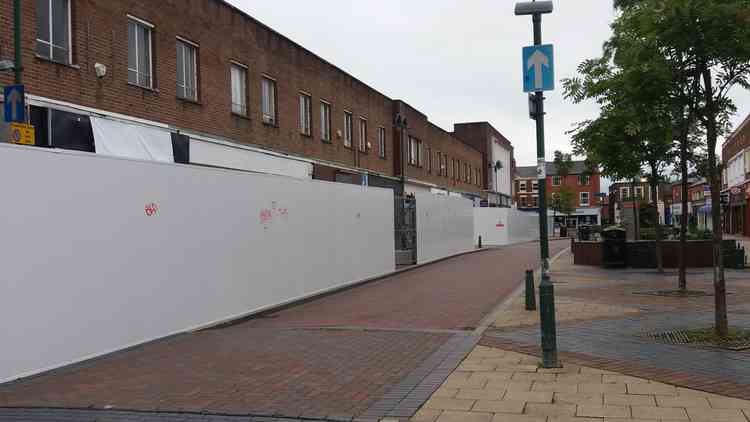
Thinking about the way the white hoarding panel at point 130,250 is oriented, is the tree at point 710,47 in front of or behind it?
in front

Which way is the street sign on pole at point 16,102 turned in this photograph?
toward the camera

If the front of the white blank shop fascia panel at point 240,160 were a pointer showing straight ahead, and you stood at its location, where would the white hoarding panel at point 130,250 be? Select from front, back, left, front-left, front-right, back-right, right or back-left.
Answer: front-right

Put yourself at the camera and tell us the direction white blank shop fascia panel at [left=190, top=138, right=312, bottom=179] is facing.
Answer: facing the viewer and to the right of the viewer

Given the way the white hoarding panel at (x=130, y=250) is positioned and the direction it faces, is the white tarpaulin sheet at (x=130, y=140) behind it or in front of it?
behind

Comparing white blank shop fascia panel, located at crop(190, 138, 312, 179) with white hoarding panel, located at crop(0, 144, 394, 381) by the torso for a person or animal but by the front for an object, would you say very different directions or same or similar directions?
same or similar directions

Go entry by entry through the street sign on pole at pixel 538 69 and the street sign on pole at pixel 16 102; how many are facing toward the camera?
2

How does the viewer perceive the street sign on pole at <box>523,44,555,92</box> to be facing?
facing the viewer

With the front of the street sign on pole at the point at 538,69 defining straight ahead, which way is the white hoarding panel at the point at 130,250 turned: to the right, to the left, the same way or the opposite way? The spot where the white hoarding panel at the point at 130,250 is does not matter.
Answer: to the left

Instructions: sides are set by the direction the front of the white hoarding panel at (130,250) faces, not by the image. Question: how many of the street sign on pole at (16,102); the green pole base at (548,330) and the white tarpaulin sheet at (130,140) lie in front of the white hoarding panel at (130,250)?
1

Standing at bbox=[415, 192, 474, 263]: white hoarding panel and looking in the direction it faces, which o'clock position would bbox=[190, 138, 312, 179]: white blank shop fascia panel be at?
bbox=[190, 138, 312, 179]: white blank shop fascia panel is roughly at 3 o'clock from bbox=[415, 192, 474, 263]: white hoarding panel.

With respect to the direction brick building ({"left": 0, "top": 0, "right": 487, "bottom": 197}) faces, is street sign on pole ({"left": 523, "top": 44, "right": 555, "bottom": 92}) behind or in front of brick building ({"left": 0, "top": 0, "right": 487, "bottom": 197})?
in front

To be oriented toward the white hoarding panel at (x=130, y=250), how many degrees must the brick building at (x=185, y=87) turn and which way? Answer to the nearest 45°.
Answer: approximately 45° to its right

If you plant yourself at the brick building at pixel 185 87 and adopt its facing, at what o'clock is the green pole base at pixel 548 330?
The green pole base is roughly at 1 o'clock from the brick building.

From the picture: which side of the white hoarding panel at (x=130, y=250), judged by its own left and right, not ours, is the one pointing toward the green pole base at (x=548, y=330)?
front

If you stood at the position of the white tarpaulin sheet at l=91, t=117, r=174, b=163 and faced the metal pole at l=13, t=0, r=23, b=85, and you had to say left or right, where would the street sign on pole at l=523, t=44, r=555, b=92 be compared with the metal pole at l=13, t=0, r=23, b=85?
left
